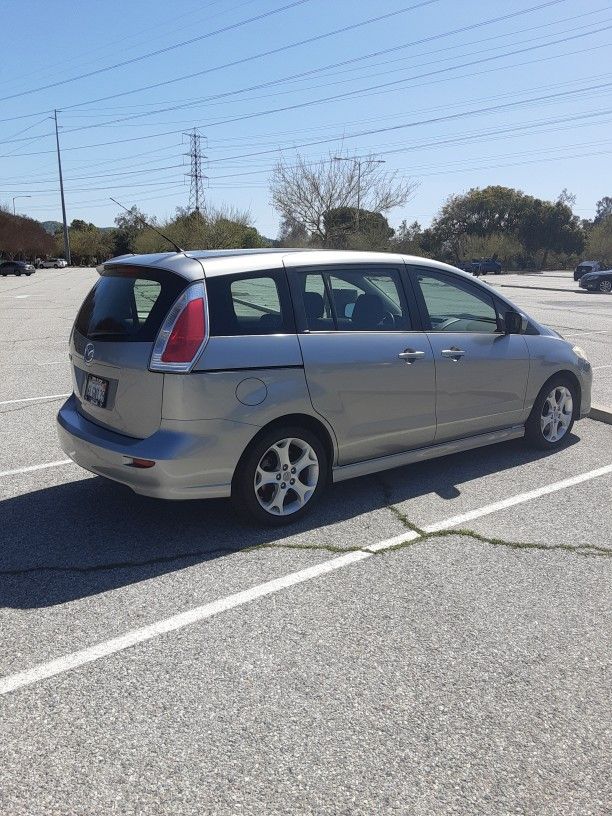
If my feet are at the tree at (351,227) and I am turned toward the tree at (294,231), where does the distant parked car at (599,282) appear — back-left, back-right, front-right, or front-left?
back-left

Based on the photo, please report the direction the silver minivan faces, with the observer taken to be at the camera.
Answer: facing away from the viewer and to the right of the viewer

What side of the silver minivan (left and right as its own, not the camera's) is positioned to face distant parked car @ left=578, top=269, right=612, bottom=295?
front

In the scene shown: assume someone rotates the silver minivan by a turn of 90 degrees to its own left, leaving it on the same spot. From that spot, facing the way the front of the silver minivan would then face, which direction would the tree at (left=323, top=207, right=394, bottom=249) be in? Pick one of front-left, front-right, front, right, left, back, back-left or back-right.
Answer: front-right

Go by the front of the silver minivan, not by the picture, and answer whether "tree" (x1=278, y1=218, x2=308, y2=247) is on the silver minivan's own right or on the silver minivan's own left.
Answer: on the silver minivan's own left

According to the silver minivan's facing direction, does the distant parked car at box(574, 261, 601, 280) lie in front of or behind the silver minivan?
in front

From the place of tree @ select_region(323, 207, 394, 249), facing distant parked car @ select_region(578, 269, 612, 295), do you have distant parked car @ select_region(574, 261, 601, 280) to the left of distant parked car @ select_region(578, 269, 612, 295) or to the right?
left
